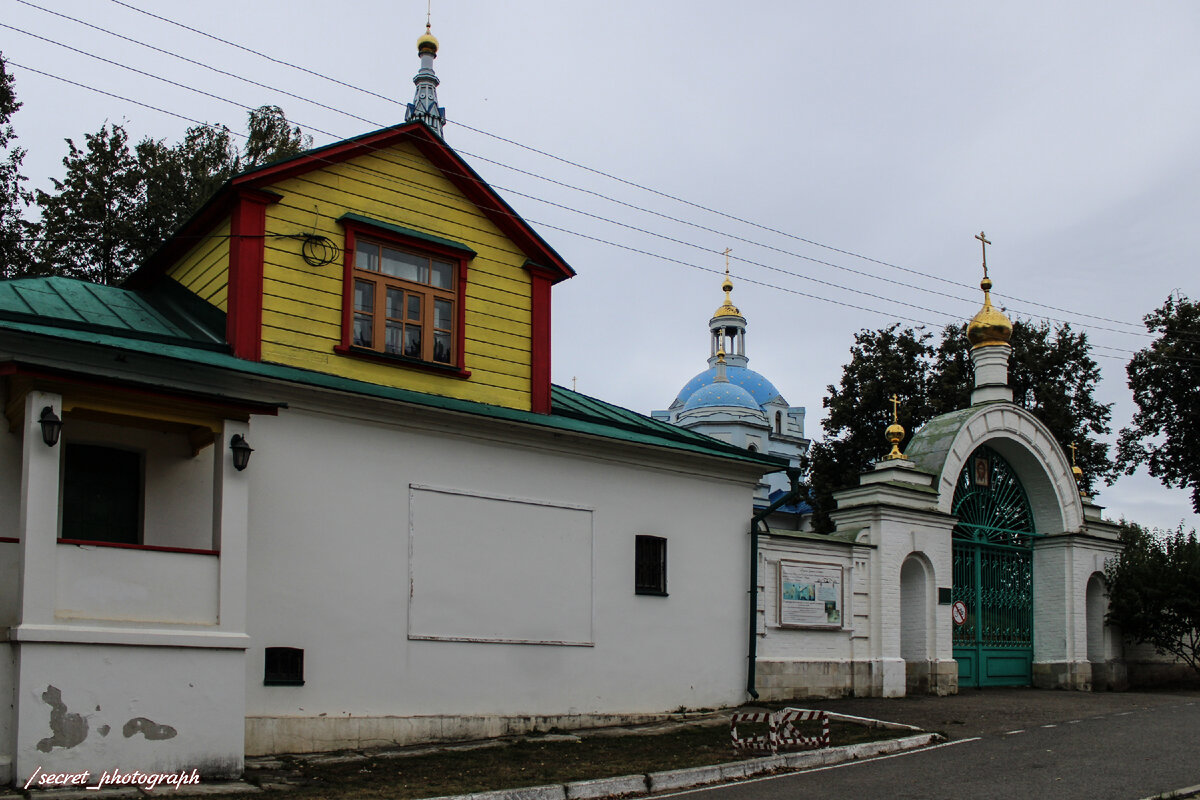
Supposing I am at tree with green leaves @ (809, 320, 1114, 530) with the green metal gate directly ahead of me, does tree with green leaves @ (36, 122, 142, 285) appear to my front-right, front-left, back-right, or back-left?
front-right

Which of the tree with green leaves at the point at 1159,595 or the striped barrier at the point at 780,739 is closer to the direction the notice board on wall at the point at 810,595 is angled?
the striped barrier

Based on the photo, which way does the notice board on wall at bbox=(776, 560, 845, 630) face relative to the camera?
toward the camera

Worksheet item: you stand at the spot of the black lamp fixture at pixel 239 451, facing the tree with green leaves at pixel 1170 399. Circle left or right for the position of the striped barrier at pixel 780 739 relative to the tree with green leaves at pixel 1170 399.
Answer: right

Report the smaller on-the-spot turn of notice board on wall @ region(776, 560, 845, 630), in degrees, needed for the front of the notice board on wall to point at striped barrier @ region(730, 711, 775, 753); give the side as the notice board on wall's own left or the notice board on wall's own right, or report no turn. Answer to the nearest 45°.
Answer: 0° — it already faces it

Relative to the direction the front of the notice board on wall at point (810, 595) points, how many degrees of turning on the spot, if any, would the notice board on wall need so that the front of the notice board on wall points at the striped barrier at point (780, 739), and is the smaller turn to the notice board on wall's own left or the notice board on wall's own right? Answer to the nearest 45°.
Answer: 0° — it already faces it

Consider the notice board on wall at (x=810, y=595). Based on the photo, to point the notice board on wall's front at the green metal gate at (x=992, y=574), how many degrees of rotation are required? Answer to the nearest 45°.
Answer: approximately 135° to its left

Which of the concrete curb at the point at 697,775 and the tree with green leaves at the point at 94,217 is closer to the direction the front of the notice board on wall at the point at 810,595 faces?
the concrete curb

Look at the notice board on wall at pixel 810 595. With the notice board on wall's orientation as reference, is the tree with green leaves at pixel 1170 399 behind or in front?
behind
